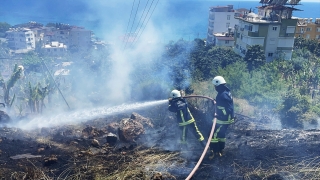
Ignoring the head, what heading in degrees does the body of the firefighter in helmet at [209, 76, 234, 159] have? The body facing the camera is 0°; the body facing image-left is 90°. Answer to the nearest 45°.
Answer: approximately 90°

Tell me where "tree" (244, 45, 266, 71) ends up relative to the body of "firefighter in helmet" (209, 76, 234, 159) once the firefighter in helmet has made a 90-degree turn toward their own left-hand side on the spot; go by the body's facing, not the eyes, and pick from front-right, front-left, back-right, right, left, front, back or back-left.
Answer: back

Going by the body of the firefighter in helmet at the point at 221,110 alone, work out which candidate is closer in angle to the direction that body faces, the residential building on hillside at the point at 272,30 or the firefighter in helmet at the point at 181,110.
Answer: the firefighter in helmet

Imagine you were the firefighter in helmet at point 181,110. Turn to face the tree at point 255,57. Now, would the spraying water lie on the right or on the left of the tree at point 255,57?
left

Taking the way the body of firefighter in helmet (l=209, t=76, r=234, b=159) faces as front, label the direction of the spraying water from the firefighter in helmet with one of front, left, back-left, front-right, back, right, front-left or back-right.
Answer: front-right

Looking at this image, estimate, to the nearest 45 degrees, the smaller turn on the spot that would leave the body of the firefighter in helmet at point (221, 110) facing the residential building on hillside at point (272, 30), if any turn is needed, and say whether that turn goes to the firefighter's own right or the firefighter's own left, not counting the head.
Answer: approximately 90° to the firefighter's own right

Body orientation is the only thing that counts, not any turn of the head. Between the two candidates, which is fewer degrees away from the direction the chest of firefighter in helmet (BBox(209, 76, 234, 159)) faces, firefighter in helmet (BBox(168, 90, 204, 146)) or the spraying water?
the firefighter in helmet

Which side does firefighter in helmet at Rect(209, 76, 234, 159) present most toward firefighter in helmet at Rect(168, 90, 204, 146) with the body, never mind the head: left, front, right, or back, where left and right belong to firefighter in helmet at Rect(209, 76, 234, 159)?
front
